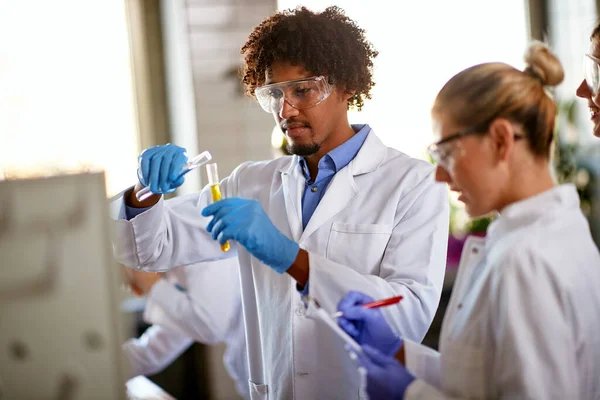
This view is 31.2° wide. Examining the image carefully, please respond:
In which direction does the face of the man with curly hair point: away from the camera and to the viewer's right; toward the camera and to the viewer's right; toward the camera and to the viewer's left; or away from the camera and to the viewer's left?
toward the camera and to the viewer's left

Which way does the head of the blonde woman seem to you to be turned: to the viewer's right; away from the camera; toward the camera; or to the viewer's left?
to the viewer's left

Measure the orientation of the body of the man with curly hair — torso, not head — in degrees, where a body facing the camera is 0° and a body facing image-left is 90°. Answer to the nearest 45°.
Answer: approximately 45°

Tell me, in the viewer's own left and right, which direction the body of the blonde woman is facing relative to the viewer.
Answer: facing to the left of the viewer

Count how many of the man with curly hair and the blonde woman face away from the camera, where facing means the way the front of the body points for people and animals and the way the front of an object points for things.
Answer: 0
